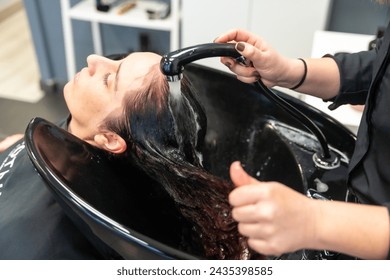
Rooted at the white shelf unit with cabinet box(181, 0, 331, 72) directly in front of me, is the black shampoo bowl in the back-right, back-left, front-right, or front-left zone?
front-right

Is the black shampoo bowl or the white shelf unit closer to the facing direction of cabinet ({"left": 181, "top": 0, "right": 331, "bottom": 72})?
the black shampoo bowl

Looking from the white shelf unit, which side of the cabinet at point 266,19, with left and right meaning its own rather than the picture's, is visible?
right

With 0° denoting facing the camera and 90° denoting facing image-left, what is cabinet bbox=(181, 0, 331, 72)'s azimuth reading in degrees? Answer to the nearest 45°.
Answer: approximately 0°

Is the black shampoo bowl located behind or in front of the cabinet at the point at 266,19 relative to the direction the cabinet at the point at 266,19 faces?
in front
